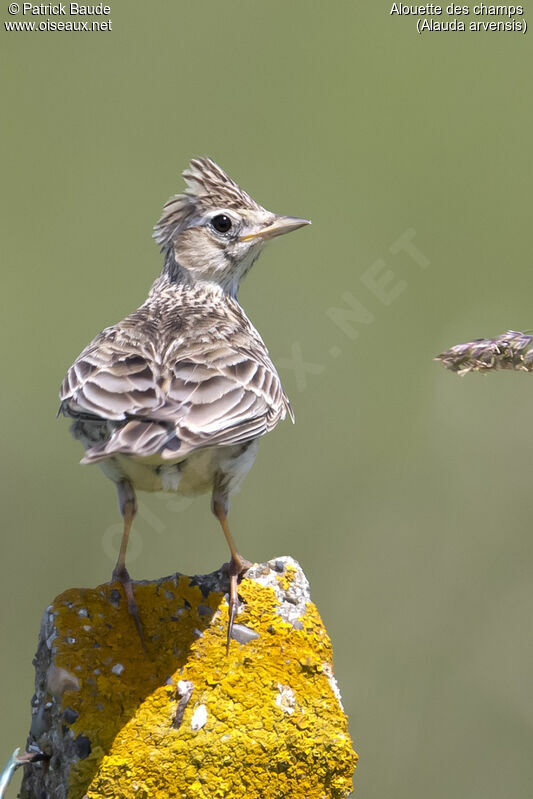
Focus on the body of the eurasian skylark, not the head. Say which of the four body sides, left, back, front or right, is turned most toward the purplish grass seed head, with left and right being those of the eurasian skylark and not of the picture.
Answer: right

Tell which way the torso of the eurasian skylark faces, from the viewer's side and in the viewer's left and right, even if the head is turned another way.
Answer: facing away from the viewer and to the right of the viewer
